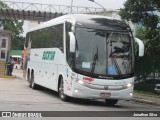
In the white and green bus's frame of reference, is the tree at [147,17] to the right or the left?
on its left

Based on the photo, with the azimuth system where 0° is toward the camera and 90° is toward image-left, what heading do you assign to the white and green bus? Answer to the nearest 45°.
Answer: approximately 315°
